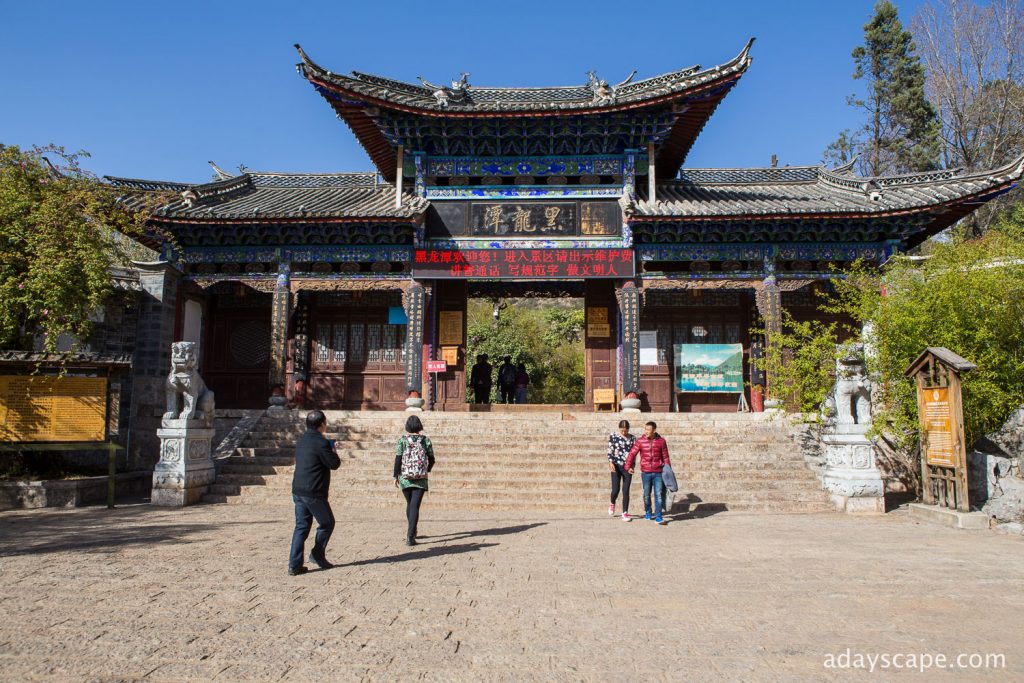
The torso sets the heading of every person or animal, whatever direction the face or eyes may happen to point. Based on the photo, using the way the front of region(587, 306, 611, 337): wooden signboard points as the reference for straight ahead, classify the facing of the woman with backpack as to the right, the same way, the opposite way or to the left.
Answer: the opposite way

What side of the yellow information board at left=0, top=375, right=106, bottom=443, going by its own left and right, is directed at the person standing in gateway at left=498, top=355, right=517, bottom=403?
left

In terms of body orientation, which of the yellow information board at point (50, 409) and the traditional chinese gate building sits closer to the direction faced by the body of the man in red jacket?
the yellow information board

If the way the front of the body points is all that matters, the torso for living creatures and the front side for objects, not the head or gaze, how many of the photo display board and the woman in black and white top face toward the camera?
2

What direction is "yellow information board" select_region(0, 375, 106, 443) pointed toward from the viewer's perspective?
toward the camera

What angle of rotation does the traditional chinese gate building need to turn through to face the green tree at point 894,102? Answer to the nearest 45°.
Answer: approximately 135° to its left

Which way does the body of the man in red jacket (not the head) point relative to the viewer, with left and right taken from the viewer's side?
facing the viewer

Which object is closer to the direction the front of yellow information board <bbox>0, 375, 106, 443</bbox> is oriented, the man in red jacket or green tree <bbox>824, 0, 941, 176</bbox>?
the man in red jacket

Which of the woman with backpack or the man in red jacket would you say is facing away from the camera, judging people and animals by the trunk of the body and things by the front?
the woman with backpack

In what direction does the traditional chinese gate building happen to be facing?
toward the camera

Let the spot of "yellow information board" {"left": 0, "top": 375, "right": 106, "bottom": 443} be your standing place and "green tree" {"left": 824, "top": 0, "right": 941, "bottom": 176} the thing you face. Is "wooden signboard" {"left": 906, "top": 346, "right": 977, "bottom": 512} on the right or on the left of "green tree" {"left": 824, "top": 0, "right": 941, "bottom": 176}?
right

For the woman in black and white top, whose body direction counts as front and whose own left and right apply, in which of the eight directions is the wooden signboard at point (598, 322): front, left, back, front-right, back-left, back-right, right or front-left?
back

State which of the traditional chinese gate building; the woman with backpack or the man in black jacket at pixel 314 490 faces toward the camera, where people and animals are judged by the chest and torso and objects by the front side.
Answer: the traditional chinese gate building

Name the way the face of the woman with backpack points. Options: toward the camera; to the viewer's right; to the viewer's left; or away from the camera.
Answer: away from the camera

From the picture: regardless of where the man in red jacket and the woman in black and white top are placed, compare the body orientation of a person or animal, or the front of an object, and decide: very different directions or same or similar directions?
same or similar directions

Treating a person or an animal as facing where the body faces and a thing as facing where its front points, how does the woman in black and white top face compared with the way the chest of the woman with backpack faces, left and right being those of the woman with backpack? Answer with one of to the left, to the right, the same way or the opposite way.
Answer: the opposite way

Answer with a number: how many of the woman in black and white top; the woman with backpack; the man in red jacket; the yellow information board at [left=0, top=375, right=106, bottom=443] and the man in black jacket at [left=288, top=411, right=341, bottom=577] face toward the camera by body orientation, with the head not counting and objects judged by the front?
3

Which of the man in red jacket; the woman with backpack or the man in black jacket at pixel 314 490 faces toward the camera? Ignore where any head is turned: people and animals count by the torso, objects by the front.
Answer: the man in red jacket

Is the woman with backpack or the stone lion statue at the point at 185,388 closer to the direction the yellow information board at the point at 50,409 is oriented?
the woman with backpack

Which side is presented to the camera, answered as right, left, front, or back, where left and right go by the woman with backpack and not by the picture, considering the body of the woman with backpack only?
back

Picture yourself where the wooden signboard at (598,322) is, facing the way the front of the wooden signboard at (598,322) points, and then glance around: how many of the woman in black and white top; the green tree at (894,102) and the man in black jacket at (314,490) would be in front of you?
2

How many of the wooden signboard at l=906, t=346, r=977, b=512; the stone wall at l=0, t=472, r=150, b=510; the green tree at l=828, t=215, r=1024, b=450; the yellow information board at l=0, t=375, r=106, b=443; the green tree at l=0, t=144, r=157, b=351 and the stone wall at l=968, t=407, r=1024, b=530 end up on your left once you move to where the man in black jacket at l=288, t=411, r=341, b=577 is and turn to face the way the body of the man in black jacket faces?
3

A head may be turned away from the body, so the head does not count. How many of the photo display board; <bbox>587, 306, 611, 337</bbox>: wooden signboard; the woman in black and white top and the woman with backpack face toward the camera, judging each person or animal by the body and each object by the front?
3
